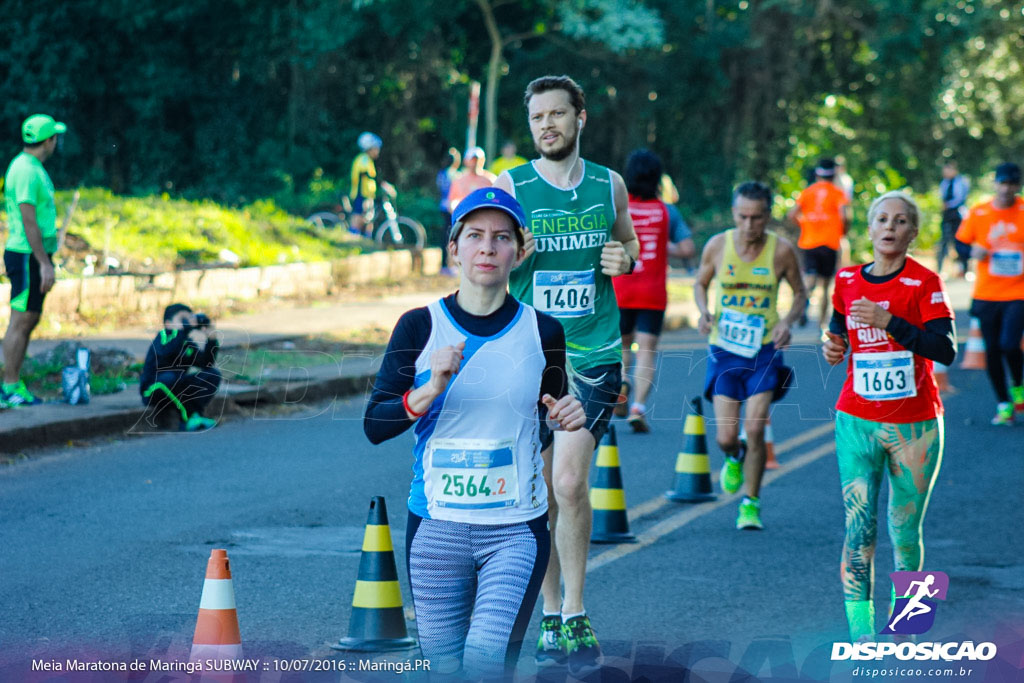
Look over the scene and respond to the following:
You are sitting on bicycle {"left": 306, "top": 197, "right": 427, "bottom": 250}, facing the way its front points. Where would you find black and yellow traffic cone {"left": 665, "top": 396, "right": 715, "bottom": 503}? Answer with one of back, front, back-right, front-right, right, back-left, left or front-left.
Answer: right

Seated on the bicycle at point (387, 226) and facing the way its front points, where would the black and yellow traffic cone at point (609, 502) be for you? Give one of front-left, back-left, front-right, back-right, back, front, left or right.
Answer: right

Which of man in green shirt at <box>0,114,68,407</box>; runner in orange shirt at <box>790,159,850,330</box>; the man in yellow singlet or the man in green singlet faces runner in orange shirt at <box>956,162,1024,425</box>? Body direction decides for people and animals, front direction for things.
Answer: the man in green shirt

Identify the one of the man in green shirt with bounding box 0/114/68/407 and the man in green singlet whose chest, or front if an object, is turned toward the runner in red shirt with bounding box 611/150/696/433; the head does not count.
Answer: the man in green shirt

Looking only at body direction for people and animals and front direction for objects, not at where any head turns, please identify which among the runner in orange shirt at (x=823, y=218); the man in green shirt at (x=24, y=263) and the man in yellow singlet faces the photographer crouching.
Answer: the man in green shirt

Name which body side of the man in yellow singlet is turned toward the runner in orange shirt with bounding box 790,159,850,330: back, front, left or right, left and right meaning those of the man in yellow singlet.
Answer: back

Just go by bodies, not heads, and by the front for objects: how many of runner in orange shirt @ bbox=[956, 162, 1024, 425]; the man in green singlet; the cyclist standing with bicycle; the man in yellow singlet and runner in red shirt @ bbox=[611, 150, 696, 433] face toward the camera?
3

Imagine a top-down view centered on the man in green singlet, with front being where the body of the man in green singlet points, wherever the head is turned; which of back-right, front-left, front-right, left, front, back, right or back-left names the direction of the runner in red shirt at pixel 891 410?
left

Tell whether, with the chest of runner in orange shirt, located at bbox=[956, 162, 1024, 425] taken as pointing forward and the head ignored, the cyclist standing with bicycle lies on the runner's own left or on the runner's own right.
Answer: on the runner's own right

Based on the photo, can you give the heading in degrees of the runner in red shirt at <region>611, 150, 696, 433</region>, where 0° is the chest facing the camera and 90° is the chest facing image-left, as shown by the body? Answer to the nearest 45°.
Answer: approximately 180°

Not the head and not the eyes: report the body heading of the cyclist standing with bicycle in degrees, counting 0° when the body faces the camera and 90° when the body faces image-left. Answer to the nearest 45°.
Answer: approximately 270°

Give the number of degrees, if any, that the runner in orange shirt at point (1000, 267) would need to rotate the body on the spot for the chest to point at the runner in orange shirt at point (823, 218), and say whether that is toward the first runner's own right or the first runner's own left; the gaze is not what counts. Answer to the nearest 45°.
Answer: approximately 180°

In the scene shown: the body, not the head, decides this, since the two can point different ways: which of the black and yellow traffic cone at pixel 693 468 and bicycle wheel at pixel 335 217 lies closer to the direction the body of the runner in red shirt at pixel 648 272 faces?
the bicycle wheel

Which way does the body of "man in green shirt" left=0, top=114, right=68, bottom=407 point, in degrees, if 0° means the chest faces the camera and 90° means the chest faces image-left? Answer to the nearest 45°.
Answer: approximately 270°
